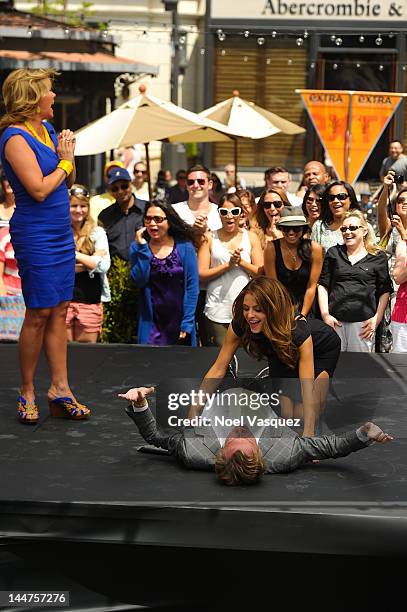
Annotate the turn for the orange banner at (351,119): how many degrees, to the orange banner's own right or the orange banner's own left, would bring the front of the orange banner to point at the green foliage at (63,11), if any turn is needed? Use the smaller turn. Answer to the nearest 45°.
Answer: approximately 135° to the orange banner's own right

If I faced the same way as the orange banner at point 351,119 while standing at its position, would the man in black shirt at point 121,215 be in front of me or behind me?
in front

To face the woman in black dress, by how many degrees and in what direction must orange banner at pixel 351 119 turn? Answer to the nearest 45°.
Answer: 0° — it already faces them

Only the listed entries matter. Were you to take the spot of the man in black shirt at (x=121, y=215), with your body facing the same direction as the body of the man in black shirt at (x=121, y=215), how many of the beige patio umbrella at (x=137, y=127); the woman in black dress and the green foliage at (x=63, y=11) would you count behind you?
2

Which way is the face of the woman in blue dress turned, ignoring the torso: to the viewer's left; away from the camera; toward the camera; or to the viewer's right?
to the viewer's right

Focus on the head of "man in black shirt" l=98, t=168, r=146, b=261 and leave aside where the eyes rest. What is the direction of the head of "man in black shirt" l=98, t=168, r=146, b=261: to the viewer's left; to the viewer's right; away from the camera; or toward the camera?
toward the camera

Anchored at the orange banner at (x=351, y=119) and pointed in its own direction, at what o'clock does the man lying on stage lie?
The man lying on stage is roughly at 12 o'clock from the orange banner.

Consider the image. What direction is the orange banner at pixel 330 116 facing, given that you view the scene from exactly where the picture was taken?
facing the viewer

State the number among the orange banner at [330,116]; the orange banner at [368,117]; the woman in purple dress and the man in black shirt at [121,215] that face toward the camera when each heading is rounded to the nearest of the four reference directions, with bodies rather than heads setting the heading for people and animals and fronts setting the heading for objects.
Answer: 4

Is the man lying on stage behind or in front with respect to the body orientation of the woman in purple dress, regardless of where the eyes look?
in front

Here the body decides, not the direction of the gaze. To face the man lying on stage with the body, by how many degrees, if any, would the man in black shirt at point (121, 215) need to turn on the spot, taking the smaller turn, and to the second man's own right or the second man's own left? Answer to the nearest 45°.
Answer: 0° — they already face them

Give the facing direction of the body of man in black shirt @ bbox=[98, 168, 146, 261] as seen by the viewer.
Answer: toward the camera

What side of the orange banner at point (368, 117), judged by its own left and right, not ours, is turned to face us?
front

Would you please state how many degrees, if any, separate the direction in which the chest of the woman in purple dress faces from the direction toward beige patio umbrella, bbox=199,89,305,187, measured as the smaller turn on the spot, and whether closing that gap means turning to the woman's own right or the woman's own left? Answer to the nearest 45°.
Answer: approximately 180°

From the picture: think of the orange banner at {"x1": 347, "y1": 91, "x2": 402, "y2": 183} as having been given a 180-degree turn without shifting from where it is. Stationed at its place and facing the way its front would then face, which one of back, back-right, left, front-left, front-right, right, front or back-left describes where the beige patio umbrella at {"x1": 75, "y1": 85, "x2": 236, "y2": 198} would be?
back-left

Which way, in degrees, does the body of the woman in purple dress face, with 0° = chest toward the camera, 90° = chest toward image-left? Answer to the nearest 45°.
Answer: approximately 0°

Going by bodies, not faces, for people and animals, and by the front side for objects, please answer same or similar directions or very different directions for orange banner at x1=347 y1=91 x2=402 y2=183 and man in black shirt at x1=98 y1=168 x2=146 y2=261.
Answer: same or similar directions
